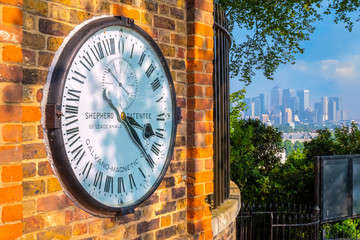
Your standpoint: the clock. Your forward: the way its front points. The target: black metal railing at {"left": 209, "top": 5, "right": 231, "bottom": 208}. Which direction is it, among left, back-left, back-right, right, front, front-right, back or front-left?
left

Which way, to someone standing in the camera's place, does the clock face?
facing the viewer and to the right of the viewer

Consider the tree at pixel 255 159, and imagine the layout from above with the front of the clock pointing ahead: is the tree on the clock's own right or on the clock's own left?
on the clock's own left
